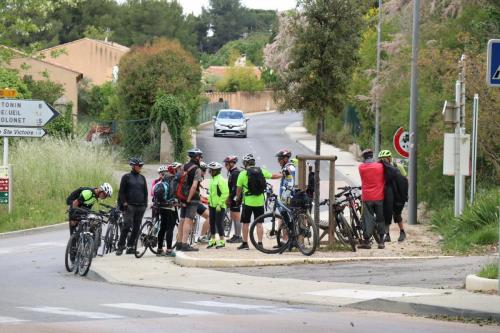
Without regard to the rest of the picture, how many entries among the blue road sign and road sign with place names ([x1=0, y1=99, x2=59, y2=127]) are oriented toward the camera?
2

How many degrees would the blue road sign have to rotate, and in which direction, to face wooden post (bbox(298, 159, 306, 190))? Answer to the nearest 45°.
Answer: approximately 135° to its right

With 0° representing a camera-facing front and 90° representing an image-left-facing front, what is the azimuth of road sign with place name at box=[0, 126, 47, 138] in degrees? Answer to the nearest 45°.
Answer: approximately 0°

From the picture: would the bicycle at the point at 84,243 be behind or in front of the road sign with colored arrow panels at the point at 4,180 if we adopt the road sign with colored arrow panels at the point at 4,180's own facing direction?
in front

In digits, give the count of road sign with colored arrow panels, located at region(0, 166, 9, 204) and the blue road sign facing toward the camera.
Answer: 2

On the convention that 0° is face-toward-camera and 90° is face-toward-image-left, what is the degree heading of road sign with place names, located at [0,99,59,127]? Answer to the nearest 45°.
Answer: approximately 0°

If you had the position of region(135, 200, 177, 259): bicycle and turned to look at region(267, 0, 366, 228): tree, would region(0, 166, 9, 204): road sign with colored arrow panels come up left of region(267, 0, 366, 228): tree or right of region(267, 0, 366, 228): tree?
left

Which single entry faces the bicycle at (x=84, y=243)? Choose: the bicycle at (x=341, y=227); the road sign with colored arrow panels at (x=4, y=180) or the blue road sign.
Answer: the road sign with colored arrow panels

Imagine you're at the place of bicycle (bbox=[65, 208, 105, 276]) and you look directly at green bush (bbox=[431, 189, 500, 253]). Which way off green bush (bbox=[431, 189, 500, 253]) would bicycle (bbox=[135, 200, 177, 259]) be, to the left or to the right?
left

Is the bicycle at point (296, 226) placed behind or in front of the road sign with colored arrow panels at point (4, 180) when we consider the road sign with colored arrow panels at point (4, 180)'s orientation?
in front

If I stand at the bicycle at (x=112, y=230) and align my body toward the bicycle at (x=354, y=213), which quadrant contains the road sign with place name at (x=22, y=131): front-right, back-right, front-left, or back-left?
back-left
